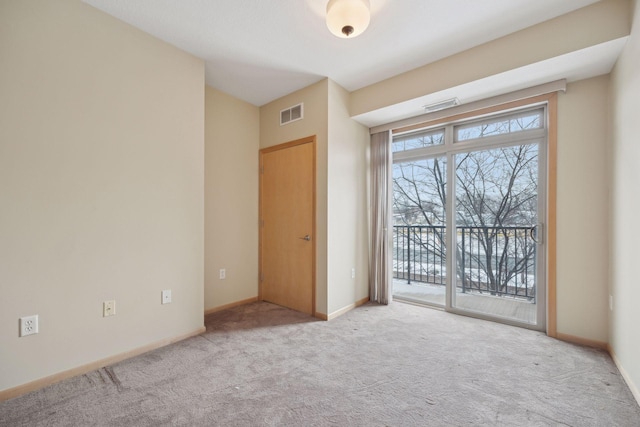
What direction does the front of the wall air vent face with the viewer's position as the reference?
facing the viewer and to the left of the viewer

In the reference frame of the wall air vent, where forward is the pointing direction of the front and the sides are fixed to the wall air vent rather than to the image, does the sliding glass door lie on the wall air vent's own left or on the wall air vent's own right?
on the wall air vent's own left

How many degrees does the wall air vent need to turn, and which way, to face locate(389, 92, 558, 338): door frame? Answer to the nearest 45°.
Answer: approximately 90° to its left

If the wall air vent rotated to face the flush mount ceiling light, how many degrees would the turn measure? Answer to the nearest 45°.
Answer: approximately 45° to its left

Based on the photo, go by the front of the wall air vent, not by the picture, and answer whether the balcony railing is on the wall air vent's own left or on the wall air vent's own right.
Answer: on the wall air vent's own left

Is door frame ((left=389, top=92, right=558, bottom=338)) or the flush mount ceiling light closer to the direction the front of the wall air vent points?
the flush mount ceiling light

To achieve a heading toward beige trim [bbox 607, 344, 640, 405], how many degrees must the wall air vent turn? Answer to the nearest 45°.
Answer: approximately 90° to its left

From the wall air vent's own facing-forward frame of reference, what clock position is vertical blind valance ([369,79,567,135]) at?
The vertical blind valance is roughly at 8 o'clock from the wall air vent.
